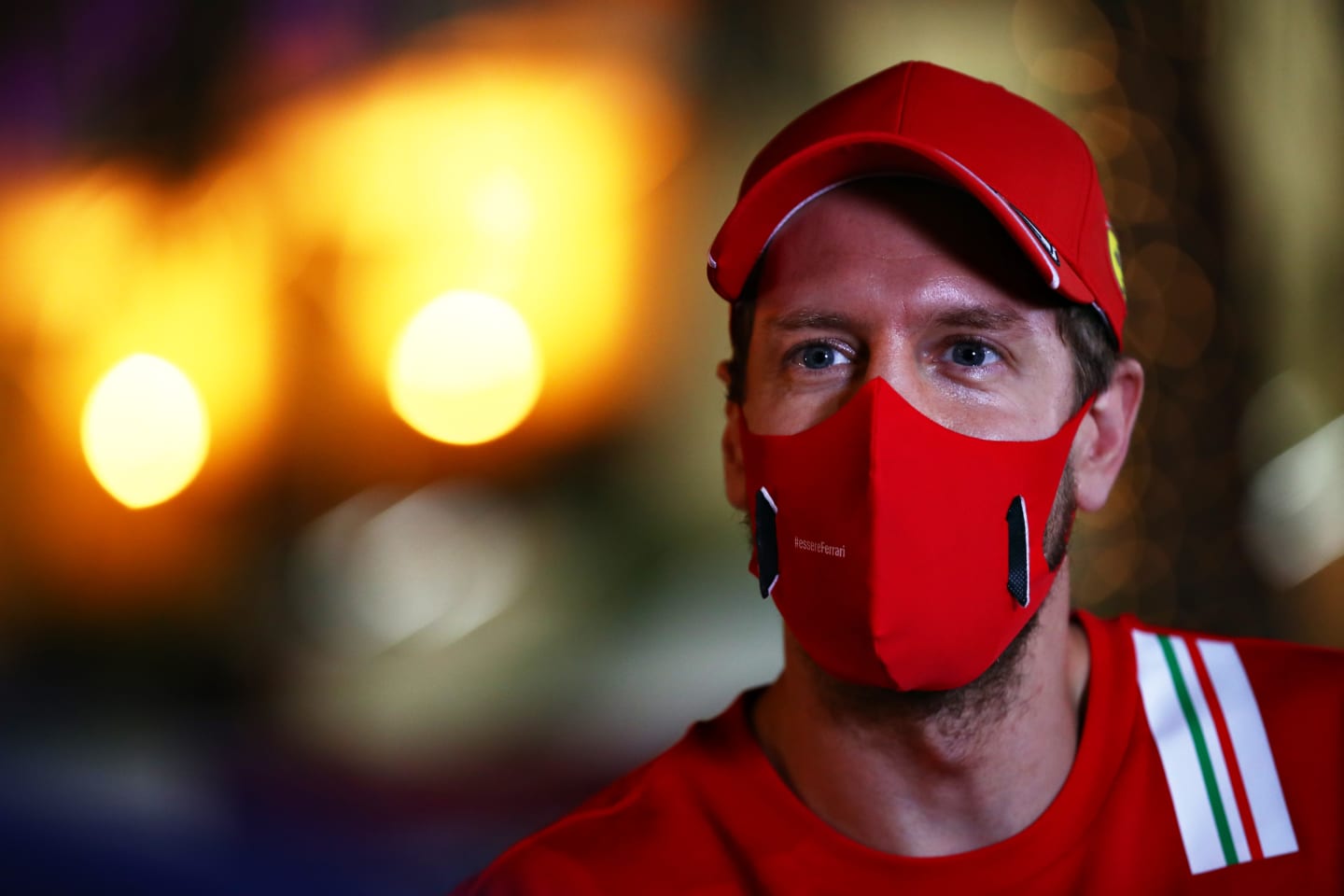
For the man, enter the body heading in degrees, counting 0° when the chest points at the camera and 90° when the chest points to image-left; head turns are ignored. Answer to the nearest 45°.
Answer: approximately 0°
